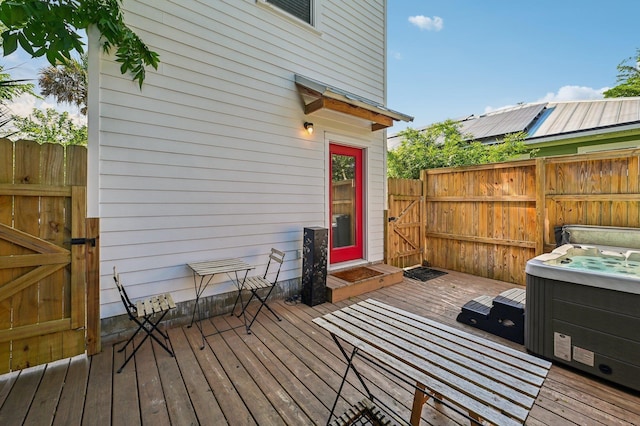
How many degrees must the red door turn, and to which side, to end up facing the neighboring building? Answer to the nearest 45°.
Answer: approximately 90° to its left

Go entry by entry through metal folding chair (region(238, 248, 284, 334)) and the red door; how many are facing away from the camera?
0

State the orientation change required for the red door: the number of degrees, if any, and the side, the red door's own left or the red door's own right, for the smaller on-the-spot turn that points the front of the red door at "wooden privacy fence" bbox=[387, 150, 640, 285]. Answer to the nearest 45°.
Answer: approximately 45° to the red door's own left

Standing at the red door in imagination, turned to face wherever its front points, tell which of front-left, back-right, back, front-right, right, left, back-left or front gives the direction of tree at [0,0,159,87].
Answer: right

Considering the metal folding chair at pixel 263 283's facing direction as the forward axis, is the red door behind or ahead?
behind

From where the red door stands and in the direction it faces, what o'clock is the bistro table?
The bistro table is roughly at 3 o'clock from the red door.

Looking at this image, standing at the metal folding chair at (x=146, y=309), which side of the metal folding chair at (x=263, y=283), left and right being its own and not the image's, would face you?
front

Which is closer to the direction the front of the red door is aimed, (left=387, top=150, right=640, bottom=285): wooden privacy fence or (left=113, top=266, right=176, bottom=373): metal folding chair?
the wooden privacy fence

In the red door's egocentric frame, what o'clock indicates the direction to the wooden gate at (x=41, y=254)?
The wooden gate is roughly at 3 o'clock from the red door.

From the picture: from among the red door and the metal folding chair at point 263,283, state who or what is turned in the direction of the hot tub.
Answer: the red door

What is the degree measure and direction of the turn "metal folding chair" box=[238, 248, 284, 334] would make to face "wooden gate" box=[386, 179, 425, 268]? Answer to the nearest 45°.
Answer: approximately 180°

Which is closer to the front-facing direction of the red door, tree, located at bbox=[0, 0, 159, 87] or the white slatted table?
the white slatted table

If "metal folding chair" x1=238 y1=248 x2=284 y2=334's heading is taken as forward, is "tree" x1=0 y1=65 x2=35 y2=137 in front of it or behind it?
in front

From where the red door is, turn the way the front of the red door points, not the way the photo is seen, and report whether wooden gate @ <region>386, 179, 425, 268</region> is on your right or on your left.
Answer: on your left

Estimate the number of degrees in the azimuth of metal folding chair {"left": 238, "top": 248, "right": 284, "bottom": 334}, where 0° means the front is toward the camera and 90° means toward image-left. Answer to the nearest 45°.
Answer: approximately 45°
